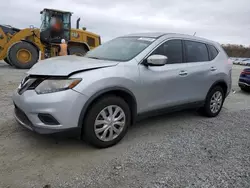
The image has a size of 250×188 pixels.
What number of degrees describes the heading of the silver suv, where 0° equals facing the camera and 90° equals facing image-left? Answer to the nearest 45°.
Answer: approximately 45°

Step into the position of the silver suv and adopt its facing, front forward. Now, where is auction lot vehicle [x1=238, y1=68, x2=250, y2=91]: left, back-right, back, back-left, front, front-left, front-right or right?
back

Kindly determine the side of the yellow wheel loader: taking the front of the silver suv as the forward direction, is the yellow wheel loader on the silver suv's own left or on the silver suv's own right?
on the silver suv's own right
